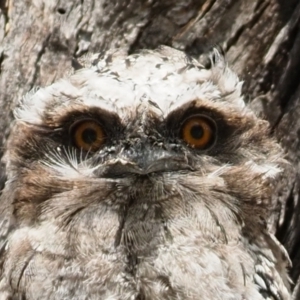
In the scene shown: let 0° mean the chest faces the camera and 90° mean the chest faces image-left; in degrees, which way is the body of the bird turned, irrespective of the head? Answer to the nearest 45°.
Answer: approximately 0°
